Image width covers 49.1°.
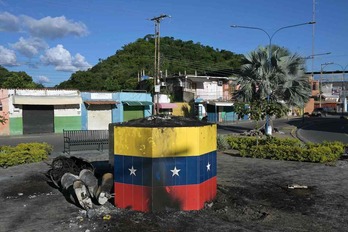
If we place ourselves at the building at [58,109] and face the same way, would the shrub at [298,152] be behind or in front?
in front

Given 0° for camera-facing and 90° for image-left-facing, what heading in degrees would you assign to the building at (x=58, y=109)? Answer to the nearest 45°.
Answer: approximately 0°

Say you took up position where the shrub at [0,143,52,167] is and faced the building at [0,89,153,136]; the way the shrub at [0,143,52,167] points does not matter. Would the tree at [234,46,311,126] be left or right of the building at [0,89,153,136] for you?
right

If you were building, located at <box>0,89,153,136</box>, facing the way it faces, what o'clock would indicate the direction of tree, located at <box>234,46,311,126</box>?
The tree is roughly at 10 o'clock from the building.

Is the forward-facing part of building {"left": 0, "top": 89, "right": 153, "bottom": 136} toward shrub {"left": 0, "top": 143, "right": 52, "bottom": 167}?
yes

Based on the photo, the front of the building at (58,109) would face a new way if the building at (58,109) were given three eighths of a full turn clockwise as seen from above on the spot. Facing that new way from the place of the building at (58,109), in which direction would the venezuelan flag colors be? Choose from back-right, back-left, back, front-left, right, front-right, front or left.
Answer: back-left
